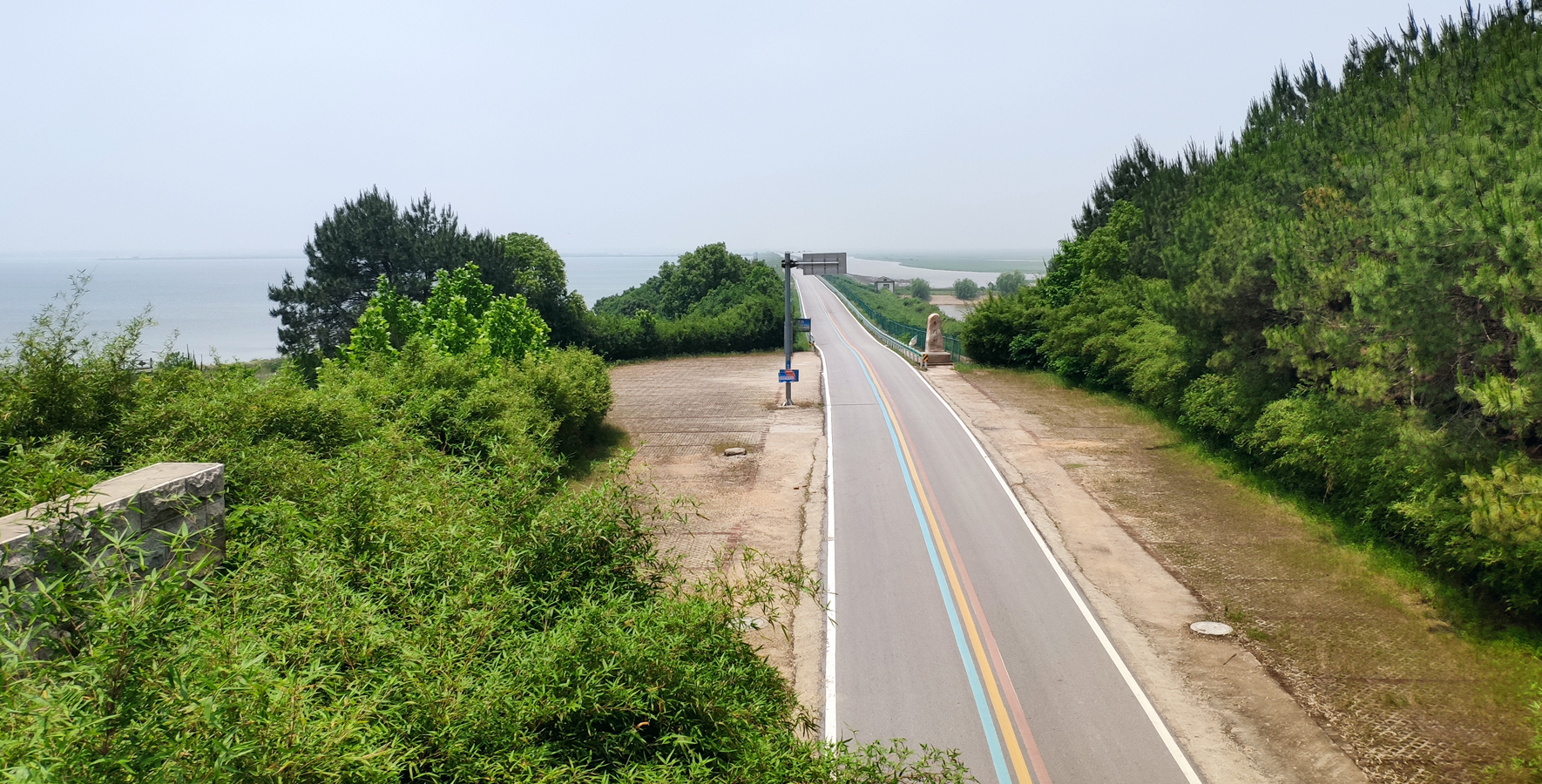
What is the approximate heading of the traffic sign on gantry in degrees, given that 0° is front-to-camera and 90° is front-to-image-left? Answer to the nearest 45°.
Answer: approximately 180°

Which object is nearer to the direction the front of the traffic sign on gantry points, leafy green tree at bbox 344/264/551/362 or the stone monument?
the stone monument

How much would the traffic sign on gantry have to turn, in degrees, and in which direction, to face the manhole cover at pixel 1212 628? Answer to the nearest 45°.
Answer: approximately 180°

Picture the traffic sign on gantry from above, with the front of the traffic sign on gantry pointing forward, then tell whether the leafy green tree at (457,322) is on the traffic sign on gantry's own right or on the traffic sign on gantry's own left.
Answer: on the traffic sign on gantry's own left

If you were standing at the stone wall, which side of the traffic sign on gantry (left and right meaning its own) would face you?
back

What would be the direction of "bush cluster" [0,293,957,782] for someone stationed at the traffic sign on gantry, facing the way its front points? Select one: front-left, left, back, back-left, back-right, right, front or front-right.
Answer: back

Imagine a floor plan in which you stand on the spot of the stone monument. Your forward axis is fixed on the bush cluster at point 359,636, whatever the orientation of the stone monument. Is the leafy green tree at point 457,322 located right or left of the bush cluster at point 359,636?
right

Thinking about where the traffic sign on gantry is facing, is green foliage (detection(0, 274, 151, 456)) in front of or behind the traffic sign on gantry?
behind
